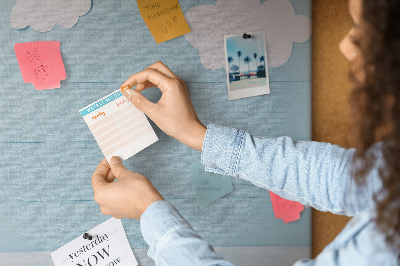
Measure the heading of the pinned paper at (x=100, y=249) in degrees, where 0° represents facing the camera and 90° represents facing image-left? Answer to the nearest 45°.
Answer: approximately 0°

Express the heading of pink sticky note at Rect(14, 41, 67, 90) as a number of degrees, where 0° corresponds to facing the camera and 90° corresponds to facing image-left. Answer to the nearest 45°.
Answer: approximately 0°

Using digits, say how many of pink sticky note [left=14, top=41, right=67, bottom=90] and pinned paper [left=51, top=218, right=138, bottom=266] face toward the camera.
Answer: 2
